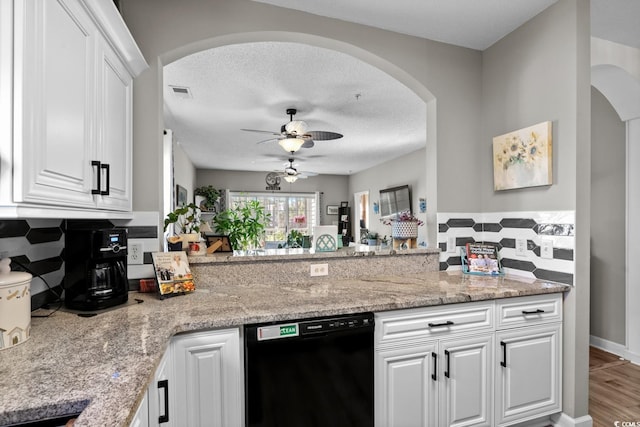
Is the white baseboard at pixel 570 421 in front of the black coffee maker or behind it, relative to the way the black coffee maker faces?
in front

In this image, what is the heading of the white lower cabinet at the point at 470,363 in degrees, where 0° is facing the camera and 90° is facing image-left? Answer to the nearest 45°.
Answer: approximately 315°

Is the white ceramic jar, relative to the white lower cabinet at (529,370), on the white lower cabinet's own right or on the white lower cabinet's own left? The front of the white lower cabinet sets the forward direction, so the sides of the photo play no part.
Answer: on the white lower cabinet's own right

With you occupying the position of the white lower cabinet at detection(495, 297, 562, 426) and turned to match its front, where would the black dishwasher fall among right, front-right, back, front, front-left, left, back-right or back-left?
right

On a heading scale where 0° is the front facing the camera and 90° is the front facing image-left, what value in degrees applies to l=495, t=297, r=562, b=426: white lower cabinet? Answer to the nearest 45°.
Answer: approximately 315°

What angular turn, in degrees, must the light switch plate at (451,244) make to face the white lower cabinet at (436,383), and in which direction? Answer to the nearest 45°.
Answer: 0° — it already faces it

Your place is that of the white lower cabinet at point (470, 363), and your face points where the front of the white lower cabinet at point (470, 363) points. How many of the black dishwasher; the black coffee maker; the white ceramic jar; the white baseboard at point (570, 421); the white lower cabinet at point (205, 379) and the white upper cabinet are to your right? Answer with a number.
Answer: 5

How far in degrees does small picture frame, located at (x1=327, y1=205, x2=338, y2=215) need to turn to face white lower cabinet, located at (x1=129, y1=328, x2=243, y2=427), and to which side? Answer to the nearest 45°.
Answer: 0° — it already faces it
